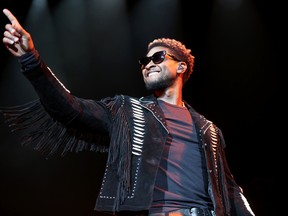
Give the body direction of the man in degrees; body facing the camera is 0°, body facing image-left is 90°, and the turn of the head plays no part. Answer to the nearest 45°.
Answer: approximately 0°
